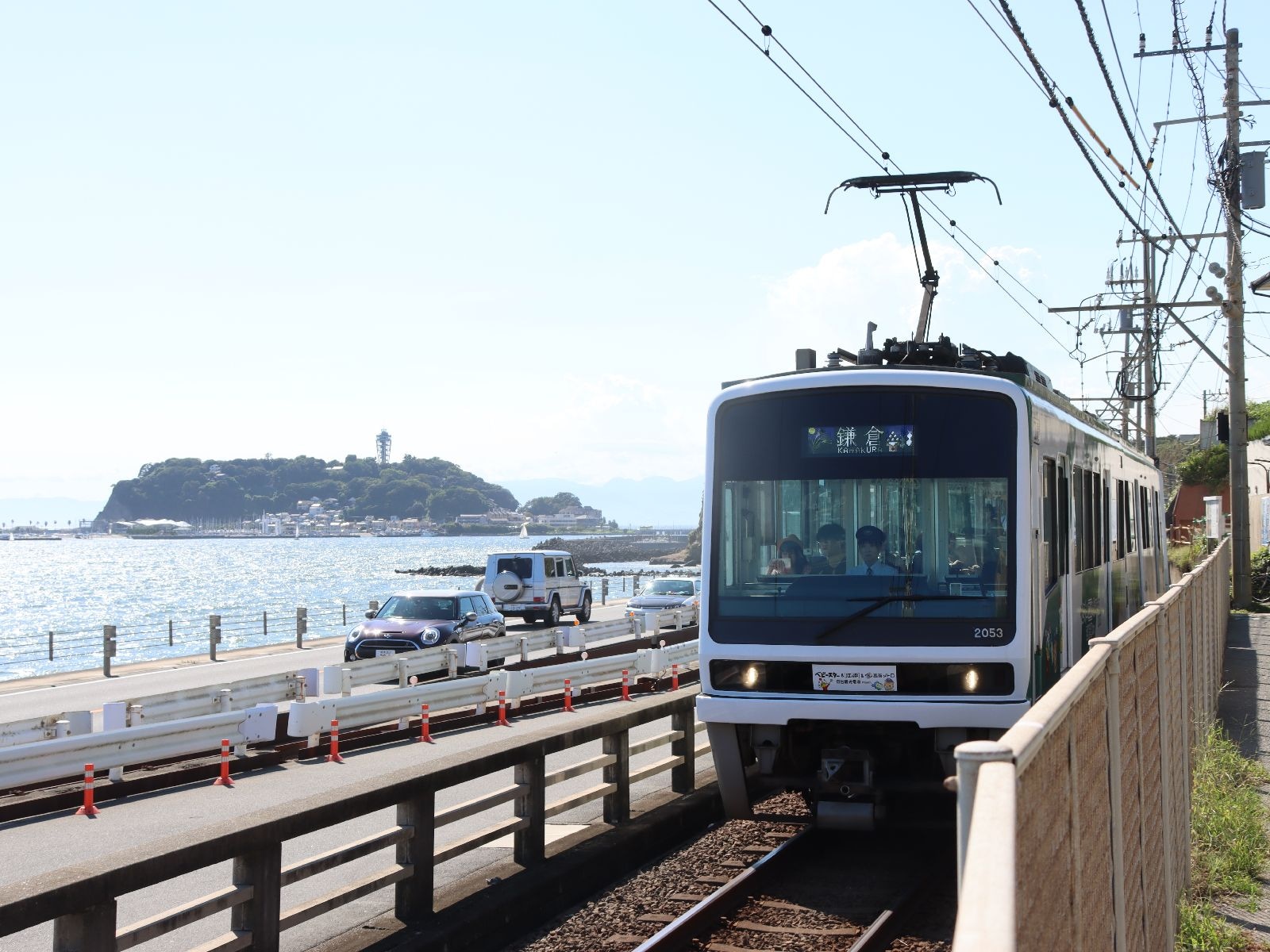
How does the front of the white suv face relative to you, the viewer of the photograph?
facing away from the viewer and to the right of the viewer

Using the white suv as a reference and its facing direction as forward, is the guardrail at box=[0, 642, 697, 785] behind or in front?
behind

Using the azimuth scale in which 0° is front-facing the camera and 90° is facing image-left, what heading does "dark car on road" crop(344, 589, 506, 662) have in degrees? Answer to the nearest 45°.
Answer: approximately 45°

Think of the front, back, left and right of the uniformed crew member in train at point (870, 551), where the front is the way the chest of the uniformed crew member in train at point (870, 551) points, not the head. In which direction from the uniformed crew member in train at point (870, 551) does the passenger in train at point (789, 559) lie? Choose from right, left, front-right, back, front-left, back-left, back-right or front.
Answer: right

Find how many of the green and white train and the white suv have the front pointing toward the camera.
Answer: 1

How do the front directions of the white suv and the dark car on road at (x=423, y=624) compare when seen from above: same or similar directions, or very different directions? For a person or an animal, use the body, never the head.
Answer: very different directions
